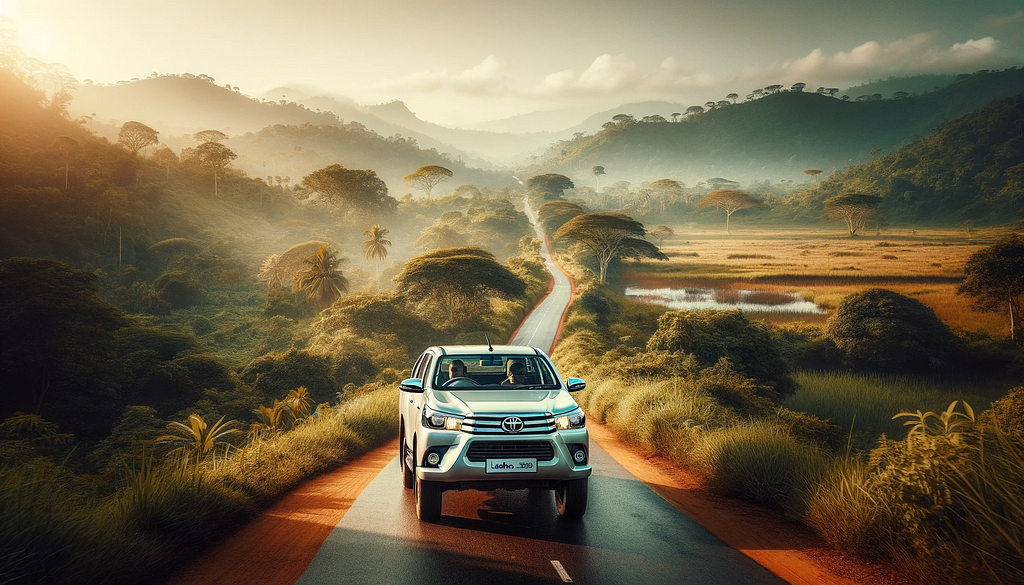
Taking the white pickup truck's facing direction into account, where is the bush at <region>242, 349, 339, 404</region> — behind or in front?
behind

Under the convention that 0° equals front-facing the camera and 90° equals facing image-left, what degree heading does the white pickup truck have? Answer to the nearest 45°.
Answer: approximately 0°

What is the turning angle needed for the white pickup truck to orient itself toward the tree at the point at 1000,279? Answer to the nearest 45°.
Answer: approximately 135° to its left

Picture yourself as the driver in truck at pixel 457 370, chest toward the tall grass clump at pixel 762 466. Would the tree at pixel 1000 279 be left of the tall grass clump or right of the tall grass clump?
left

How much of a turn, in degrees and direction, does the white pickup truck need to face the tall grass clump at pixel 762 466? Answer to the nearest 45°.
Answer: approximately 135° to its left

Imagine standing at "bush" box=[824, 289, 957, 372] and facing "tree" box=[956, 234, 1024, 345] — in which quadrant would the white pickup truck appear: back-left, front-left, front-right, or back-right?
back-right

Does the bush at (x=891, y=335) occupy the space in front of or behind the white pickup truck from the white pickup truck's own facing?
behind
